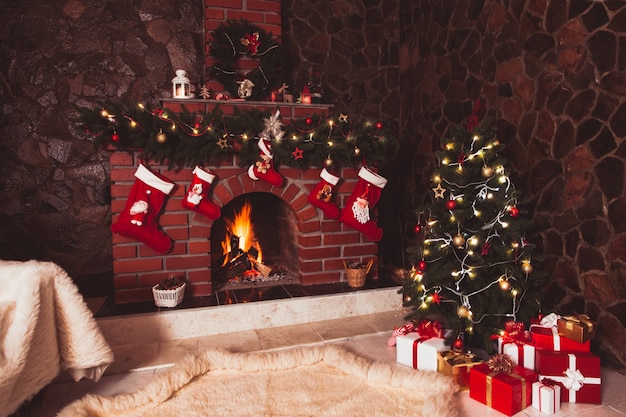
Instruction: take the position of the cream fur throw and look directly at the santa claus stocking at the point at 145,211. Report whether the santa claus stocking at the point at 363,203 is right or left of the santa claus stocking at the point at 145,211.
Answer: right

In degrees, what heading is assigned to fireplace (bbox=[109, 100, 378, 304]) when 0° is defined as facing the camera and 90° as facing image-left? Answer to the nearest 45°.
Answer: approximately 315°

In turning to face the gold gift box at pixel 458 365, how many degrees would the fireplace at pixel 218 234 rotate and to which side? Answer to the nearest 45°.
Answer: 0° — it already faces it
